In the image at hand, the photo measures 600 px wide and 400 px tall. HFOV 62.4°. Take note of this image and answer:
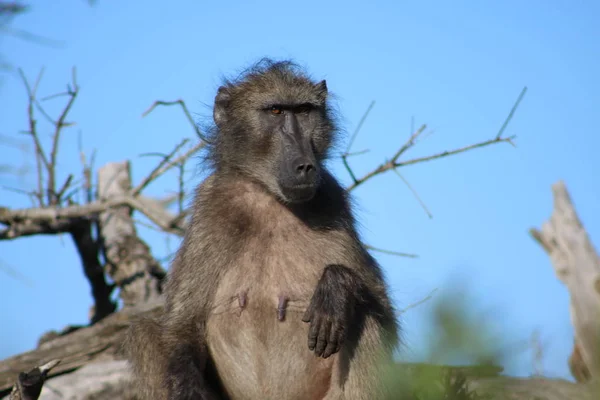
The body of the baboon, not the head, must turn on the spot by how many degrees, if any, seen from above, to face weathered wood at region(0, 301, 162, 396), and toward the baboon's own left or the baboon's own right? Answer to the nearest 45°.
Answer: approximately 135° to the baboon's own right

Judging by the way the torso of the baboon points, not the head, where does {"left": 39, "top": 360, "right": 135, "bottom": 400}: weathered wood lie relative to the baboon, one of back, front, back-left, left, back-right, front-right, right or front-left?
back-right

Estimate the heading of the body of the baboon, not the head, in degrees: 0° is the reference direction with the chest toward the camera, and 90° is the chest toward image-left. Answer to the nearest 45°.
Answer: approximately 0°

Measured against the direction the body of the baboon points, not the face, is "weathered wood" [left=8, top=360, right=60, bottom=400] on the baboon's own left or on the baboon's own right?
on the baboon's own right

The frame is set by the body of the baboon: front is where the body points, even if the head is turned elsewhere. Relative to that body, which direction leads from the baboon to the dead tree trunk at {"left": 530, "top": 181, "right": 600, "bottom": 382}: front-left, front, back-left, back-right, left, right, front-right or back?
back-left

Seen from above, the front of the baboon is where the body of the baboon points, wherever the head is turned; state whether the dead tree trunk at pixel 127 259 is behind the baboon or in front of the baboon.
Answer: behind
